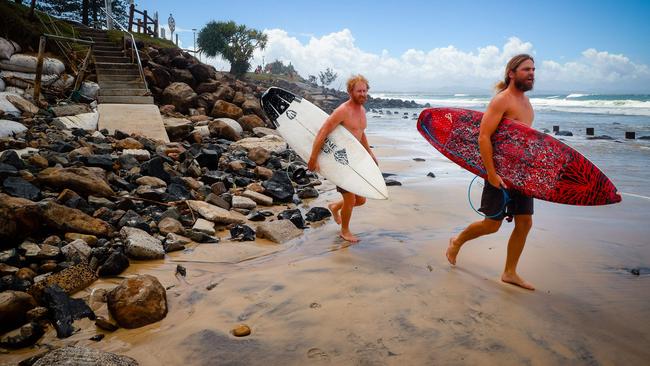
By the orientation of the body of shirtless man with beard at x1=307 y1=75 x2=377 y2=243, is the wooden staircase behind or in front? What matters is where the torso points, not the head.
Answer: behind

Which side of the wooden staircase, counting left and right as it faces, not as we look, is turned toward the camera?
front

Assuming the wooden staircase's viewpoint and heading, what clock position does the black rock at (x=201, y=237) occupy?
The black rock is roughly at 12 o'clock from the wooden staircase.

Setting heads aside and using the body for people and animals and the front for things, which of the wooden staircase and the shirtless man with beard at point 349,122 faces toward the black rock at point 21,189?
the wooden staircase

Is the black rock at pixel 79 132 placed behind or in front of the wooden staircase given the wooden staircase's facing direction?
in front

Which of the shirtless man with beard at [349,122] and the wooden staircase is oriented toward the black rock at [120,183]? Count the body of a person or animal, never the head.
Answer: the wooden staircase

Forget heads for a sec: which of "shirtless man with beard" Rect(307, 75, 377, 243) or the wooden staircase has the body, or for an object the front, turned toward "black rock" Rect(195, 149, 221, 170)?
the wooden staircase

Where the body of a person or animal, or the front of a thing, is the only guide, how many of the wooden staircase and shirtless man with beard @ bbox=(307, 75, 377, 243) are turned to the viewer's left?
0

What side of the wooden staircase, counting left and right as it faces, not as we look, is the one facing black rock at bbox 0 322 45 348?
front

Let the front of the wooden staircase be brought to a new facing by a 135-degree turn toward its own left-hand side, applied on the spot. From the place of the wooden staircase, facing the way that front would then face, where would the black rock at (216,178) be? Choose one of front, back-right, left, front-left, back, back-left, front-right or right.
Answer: back-right

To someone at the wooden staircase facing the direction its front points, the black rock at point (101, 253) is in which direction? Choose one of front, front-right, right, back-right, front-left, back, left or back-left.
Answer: front

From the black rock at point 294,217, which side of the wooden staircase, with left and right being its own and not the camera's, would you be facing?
front

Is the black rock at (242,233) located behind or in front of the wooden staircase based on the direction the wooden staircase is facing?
in front
